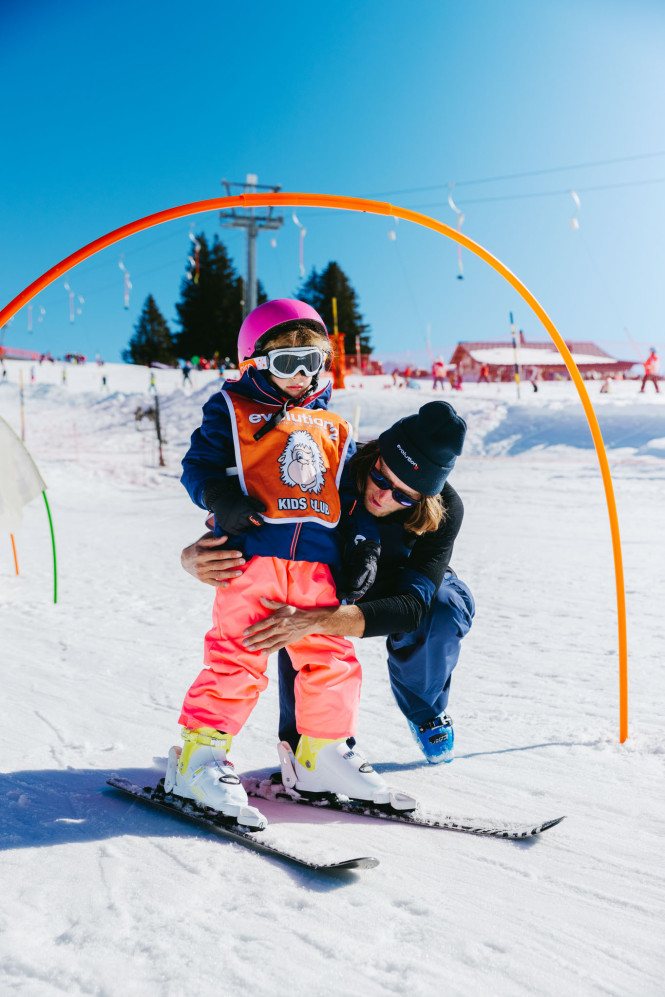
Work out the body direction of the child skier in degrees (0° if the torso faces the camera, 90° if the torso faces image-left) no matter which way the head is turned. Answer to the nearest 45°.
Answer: approximately 315°

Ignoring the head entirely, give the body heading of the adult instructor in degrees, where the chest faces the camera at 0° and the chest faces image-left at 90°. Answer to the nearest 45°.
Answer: approximately 45°

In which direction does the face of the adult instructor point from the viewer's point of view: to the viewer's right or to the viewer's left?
to the viewer's left

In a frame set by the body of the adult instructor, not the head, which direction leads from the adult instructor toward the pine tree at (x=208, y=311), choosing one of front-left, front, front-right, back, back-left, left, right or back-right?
back-right

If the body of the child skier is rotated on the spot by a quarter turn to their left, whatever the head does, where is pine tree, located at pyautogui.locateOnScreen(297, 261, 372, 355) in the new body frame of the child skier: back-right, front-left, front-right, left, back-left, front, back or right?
front-left

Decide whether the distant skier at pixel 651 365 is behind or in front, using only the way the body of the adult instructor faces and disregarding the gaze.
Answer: behind

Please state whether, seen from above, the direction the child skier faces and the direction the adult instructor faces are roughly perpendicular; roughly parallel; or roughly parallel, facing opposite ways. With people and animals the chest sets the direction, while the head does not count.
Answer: roughly perpendicular
